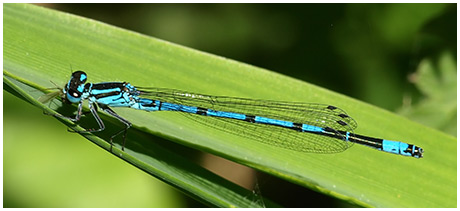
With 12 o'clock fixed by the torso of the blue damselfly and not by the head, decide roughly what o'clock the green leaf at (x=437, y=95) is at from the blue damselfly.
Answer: The green leaf is roughly at 5 o'clock from the blue damselfly.

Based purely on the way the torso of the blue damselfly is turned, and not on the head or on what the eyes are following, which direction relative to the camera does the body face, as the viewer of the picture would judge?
to the viewer's left
